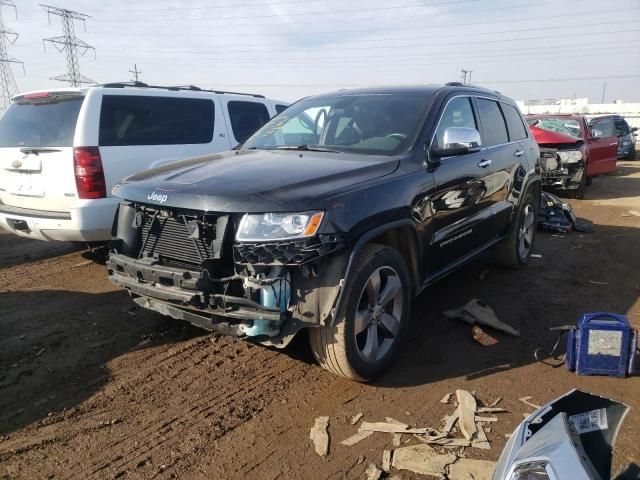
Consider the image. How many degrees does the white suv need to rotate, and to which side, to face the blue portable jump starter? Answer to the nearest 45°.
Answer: approximately 90° to its right

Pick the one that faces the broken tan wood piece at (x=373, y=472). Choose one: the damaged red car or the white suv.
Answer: the damaged red car

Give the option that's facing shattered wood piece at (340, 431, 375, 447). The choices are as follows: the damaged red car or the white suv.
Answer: the damaged red car

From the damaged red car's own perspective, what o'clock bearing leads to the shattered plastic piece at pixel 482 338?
The shattered plastic piece is roughly at 12 o'clock from the damaged red car.

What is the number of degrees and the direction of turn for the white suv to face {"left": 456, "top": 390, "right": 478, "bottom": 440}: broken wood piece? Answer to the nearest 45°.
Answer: approximately 90° to its right

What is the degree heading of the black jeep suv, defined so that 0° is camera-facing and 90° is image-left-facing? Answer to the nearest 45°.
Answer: approximately 45°

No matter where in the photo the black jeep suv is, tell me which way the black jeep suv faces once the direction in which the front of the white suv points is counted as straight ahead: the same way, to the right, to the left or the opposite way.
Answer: the opposite way

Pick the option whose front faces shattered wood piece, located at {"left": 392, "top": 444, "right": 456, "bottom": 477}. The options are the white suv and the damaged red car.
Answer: the damaged red car

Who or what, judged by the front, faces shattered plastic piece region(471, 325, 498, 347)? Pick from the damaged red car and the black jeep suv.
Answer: the damaged red car

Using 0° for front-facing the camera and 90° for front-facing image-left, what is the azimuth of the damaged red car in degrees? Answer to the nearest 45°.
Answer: approximately 0°

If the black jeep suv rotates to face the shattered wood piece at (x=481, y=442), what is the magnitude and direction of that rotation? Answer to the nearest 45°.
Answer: approximately 90° to its left

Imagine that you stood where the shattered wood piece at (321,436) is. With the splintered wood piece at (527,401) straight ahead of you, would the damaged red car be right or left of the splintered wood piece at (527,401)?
left

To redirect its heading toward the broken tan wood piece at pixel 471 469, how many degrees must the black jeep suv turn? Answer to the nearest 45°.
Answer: approximately 90° to its left
